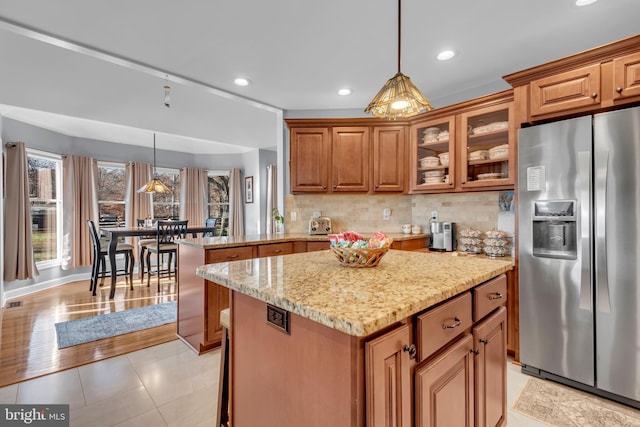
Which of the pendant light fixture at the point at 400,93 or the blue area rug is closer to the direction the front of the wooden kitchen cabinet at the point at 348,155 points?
the pendant light fixture

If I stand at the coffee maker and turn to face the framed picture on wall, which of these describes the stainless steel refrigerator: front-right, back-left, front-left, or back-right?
back-left

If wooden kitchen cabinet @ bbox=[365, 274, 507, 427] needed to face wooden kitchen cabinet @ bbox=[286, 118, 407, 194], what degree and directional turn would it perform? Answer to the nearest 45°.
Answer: approximately 180°

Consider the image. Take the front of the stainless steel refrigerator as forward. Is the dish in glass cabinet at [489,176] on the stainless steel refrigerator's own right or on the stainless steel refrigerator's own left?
on the stainless steel refrigerator's own right

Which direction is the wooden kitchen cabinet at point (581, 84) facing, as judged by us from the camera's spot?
facing the viewer and to the left of the viewer

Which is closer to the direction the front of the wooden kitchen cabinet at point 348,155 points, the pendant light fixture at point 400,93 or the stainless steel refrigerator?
the pendant light fixture

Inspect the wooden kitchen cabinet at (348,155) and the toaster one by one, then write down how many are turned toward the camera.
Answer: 2

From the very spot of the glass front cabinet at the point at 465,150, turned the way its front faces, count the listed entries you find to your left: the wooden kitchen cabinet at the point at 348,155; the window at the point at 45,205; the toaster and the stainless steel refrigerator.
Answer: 1

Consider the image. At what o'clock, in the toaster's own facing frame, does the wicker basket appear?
The wicker basket is roughly at 12 o'clock from the toaster.

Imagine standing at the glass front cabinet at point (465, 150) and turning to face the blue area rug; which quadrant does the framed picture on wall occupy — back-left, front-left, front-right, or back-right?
front-right

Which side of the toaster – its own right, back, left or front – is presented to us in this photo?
front

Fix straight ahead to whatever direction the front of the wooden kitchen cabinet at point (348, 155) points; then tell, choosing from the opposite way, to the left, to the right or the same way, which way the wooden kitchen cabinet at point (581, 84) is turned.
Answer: to the right

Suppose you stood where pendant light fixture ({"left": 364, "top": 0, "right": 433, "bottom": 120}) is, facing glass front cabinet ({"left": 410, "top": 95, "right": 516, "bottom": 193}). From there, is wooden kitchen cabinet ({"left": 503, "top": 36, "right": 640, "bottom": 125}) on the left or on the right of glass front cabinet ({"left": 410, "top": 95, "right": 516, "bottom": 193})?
right

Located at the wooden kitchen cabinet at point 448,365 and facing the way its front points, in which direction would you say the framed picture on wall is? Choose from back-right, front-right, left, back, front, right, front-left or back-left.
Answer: back

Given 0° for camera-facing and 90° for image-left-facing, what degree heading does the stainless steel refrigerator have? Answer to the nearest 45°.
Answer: approximately 45°
